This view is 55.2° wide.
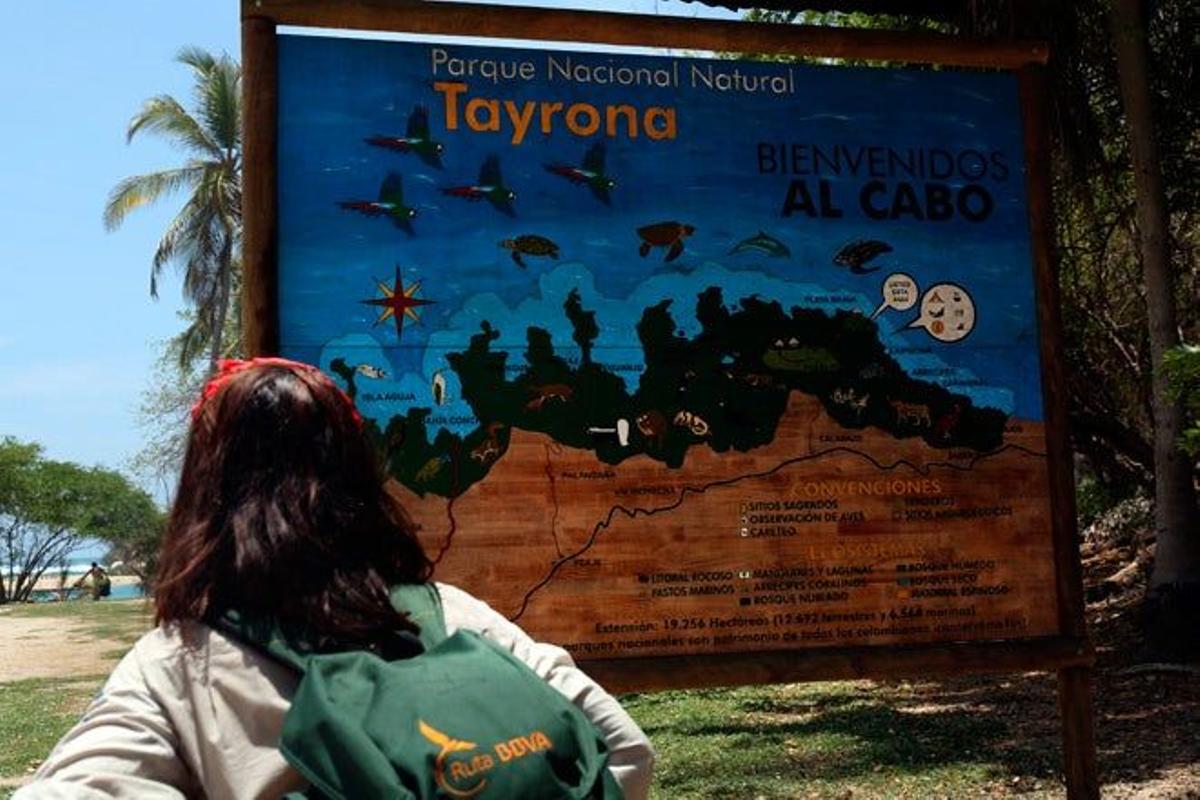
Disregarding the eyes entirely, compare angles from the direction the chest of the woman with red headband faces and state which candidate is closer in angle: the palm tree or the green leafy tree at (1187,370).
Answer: the palm tree

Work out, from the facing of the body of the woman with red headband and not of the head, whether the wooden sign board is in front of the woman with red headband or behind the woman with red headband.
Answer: in front

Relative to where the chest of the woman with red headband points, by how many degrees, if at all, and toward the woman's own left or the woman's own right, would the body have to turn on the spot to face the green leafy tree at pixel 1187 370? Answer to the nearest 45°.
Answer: approximately 45° to the woman's own right

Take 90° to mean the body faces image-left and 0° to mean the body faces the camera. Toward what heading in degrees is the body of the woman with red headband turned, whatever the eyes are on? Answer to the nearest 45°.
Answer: approximately 180°

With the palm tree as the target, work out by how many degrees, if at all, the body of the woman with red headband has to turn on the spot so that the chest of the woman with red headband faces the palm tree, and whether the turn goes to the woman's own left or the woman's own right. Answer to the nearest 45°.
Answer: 0° — they already face it
